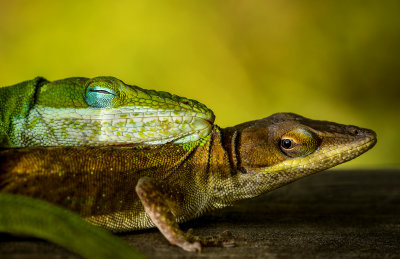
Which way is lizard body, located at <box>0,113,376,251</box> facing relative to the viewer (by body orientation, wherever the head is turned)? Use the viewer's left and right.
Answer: facing to the right of the viewer
